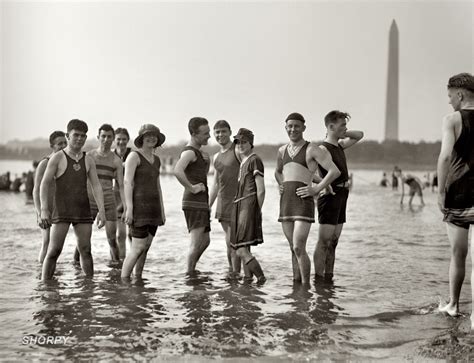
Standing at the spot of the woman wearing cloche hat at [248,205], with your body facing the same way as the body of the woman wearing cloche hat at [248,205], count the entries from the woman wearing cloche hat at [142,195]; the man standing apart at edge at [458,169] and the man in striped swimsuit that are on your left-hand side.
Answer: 1

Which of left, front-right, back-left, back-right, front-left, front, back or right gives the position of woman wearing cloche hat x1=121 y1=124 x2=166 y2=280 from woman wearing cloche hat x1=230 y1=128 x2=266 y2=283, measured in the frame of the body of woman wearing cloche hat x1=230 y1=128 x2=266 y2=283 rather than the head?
front-right

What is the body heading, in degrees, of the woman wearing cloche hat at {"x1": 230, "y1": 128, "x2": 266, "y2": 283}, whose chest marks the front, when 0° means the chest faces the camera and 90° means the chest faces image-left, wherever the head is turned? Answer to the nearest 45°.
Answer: approximately 45°

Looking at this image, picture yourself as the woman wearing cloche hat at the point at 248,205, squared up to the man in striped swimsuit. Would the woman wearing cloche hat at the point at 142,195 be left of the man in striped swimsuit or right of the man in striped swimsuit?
left

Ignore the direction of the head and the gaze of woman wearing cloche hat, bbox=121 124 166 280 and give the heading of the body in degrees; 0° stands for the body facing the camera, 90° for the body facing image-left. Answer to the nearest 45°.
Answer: approximately 315°

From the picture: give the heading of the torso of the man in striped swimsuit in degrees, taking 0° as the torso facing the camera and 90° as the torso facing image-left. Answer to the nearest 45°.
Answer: approximately 0°

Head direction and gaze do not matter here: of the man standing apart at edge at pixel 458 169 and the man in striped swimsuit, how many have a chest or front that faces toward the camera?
1

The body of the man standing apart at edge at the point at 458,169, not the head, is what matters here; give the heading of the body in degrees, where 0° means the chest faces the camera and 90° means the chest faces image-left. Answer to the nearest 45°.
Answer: approximately 135°

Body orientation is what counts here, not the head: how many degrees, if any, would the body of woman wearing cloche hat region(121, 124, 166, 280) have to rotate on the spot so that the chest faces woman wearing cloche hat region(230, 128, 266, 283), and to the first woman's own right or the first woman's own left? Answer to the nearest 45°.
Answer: approximately 45° to the first woman's own left
